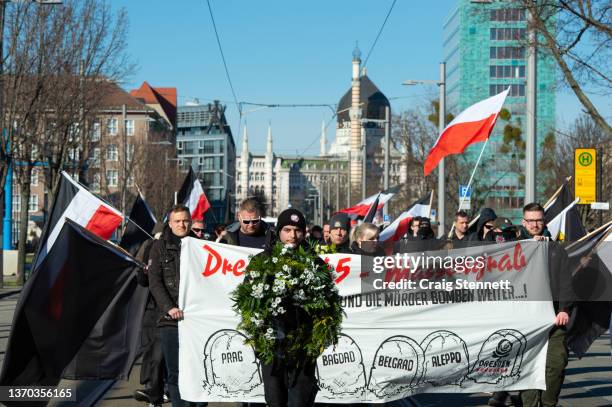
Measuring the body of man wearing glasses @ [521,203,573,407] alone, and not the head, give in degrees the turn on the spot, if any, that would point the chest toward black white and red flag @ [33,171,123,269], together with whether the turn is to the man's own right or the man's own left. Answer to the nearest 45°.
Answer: approximately 90° to the man's own right

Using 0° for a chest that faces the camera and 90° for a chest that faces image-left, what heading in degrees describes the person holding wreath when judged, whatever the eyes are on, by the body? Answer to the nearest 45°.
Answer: approximately 0°

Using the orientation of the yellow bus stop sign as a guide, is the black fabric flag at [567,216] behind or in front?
in front

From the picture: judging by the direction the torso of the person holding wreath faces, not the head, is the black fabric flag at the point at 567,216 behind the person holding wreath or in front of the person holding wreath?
behind

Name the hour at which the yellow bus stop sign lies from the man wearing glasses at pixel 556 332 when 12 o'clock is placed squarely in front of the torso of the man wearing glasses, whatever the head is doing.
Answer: The yellow bus stop sign is roughly at 6 o'clock from the man wearing glasses.

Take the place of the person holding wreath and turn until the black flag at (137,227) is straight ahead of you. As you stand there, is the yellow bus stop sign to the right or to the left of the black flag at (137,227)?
right

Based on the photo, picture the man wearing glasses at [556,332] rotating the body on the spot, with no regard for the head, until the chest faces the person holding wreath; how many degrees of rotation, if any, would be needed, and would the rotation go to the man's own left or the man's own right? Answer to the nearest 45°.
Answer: approximately 45° to the man's own right

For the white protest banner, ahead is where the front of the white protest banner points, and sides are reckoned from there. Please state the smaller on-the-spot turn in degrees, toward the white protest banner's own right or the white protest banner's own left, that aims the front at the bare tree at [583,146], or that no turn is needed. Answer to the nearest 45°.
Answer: approximately 180°
